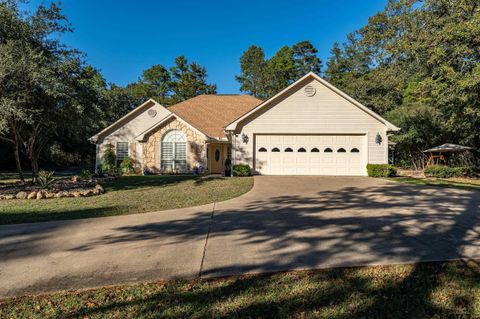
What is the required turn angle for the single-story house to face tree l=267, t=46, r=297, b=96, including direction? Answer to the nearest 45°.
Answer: approximately 180°

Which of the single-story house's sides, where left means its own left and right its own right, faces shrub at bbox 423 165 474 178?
left

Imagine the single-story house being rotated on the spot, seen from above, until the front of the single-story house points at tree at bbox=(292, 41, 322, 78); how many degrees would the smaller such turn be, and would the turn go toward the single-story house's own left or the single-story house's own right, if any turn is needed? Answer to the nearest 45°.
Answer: approximately 180°

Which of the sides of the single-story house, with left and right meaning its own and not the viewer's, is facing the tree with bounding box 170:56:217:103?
back

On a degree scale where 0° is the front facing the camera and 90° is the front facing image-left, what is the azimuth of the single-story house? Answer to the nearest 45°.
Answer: approximately 0°

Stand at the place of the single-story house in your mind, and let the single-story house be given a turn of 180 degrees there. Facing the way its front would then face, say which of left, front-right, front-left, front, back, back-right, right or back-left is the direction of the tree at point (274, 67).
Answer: front

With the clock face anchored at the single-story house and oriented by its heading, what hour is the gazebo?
The gazebo is roughly at 8 o'clock from the single-story house.

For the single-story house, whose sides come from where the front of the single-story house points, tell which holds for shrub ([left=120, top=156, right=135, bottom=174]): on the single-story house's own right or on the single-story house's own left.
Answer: on the single-story house's own right

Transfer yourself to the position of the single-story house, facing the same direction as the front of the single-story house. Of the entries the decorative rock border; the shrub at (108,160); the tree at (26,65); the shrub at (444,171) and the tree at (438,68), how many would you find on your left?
2

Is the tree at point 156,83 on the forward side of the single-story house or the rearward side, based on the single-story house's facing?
on the rearward side

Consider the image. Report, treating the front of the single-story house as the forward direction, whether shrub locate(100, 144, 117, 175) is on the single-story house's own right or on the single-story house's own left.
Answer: on the single-story house's own right

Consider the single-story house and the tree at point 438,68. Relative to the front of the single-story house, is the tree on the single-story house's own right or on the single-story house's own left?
on the single-story house's own left

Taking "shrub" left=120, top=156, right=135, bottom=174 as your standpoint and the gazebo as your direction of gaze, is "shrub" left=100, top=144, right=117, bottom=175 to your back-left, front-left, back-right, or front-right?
back-left

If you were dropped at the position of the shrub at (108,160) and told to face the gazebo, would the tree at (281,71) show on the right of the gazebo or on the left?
left
